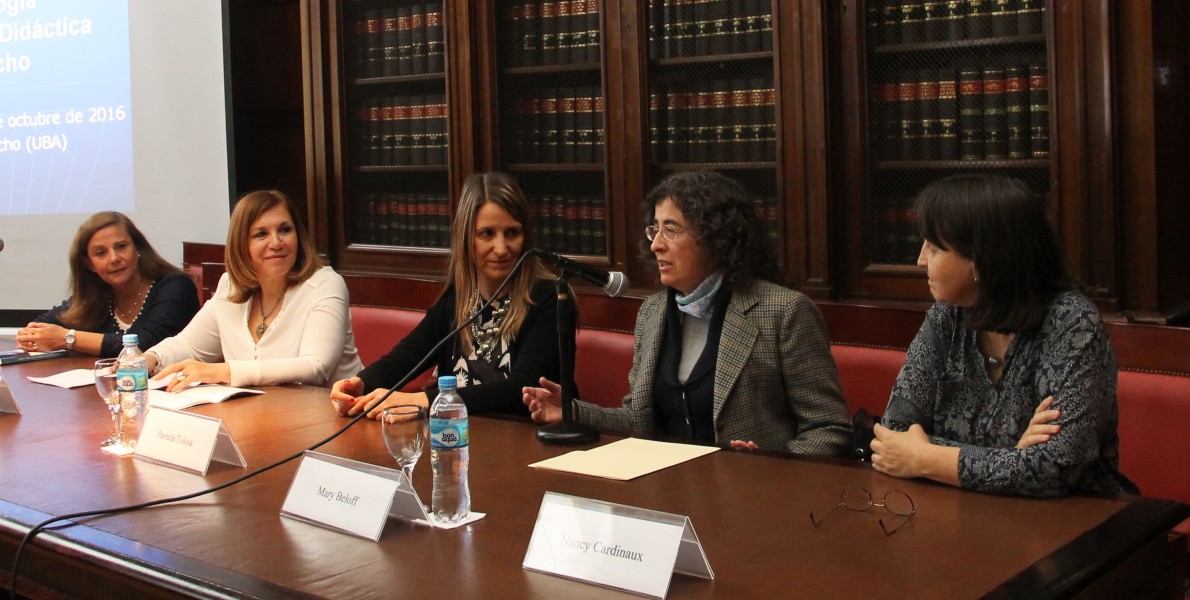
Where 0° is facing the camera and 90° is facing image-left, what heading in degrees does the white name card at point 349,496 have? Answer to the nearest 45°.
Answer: approximately 45°

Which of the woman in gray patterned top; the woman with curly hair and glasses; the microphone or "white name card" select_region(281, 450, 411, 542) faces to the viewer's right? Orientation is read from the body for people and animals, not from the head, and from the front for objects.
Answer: the microphone

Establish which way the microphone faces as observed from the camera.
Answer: facing to the right of the viewer

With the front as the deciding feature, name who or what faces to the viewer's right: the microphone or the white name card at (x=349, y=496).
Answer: the microphone

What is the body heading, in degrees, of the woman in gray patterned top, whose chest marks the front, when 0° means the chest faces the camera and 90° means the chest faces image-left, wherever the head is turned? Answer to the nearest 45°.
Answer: approximately 45°

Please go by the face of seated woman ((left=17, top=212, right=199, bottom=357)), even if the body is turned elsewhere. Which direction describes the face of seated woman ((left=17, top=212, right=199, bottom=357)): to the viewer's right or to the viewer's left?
to the viewer's right

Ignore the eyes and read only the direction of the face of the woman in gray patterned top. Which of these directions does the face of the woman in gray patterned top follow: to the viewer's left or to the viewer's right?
to the viewer's left

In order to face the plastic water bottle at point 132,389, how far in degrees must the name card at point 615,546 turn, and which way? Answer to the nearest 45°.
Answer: approximately 90° to its right

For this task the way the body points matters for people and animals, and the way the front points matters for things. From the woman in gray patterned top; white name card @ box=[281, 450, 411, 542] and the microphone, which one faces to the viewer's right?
the microphone
